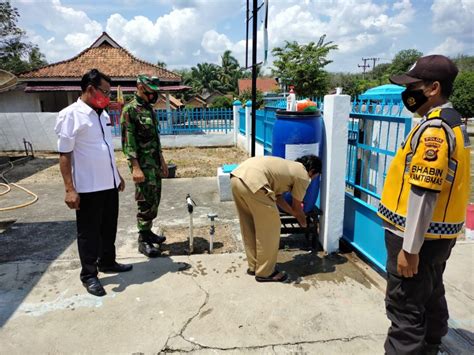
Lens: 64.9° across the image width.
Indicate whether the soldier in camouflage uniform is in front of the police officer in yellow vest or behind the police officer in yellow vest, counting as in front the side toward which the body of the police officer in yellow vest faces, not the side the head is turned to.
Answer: in front

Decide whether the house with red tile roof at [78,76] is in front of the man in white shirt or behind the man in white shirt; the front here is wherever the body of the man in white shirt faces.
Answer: behind

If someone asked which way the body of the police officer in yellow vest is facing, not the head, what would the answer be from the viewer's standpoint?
to the viewer's left

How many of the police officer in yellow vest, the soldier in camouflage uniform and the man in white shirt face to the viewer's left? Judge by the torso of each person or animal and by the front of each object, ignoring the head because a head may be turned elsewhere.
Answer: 1

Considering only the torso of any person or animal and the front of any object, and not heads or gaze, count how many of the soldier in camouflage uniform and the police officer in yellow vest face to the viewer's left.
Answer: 1

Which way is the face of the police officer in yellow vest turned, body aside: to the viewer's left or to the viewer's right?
to the viewer's left

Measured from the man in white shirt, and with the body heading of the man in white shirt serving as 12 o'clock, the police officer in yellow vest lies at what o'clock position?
The police officer in yellow vest is roughly at 12 o'clock from the man in white shirt.

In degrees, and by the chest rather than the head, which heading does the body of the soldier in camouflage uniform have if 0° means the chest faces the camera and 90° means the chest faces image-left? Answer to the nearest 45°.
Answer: approximately 315°

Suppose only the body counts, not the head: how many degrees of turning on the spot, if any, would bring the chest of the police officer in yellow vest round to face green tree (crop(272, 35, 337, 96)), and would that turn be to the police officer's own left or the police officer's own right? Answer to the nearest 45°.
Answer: approximately 90° to the police officer's own right

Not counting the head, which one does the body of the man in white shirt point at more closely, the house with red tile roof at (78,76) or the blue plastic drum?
the blue plastic drum

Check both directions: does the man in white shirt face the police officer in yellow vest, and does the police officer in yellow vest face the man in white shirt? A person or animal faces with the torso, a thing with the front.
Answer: yes

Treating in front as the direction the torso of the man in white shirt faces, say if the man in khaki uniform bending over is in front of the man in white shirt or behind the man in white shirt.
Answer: in front

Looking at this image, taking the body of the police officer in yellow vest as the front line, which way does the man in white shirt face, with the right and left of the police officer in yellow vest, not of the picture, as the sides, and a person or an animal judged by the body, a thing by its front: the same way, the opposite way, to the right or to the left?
the opposite way

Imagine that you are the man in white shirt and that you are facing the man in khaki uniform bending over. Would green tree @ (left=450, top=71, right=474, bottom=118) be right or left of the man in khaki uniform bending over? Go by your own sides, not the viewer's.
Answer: left

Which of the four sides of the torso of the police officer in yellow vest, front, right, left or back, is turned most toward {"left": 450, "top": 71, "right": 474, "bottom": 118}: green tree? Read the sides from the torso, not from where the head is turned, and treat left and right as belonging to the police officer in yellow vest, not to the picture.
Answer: right
